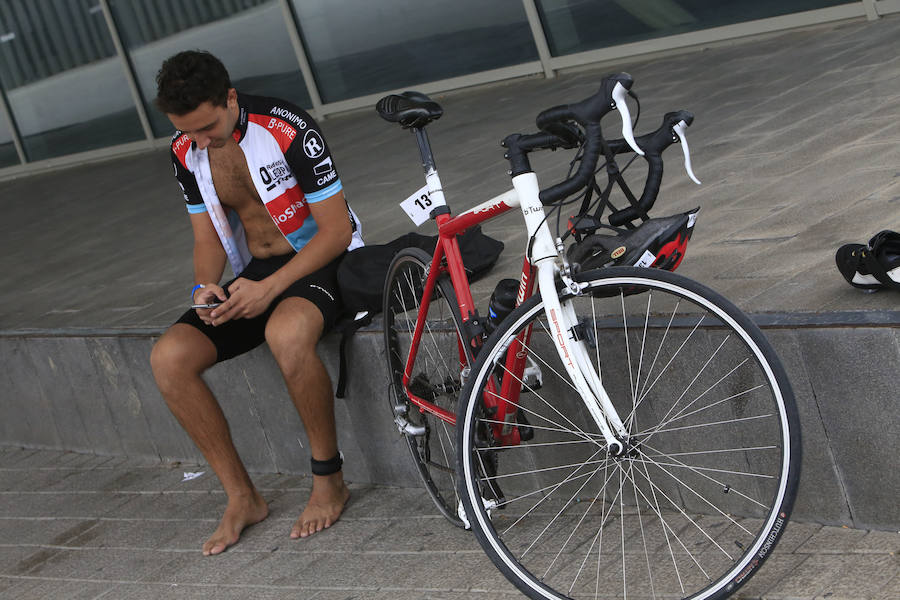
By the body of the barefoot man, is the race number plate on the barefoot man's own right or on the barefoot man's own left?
on the barefoot man's own left

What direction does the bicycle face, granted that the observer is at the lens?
facing the viewer and to the right of the viewer

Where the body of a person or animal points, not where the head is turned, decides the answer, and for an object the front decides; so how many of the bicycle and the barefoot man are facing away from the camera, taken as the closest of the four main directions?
0

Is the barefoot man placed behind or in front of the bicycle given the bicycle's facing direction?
behind

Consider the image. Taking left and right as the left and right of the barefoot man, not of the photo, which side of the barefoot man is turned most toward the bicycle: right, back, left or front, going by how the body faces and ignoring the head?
left

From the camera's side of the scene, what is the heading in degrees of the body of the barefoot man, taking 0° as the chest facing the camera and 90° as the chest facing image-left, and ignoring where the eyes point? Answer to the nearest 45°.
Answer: approximately 45°
